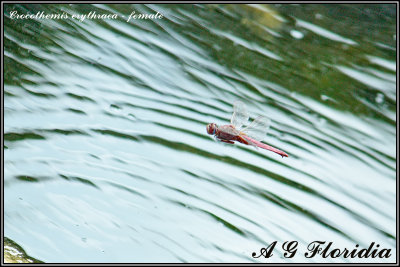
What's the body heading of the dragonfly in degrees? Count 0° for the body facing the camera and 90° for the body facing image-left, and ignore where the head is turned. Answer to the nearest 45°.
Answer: approximately 90°
